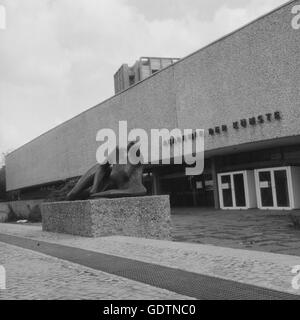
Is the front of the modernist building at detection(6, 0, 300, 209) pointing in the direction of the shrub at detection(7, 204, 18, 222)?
no

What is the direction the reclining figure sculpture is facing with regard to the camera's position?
facing the viewer and to the left of the viewer

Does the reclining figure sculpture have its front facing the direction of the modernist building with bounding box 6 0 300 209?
no

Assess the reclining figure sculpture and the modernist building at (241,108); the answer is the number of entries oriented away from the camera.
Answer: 0

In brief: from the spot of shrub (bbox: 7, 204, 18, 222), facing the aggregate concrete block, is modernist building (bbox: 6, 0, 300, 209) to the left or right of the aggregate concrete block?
left

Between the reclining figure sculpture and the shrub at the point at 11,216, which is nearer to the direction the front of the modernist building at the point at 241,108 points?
the reclining figure sculpture

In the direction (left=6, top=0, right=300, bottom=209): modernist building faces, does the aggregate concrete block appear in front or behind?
in front

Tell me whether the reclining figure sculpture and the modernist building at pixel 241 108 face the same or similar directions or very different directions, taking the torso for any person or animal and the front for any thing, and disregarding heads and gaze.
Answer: same or similar directions
